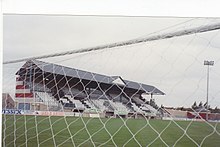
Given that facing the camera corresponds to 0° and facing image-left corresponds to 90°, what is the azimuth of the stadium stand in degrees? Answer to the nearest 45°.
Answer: approximately 315°
